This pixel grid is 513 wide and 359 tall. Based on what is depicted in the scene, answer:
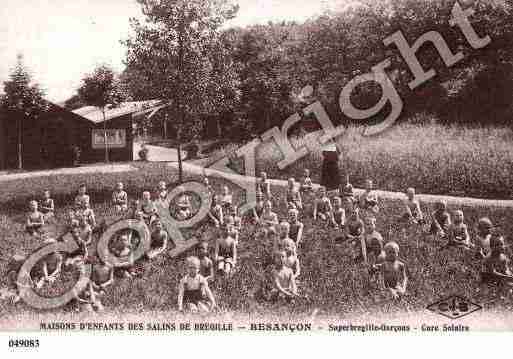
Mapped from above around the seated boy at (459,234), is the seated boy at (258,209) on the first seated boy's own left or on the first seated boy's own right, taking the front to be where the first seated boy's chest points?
on the first seated boy's own right

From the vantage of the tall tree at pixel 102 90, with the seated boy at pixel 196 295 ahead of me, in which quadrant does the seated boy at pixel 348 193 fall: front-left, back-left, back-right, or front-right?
front-left

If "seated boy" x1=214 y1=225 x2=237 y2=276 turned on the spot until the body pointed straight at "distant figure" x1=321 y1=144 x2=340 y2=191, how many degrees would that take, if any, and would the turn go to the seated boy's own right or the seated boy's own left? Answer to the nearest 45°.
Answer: approximately 135° to the seated boy's own left

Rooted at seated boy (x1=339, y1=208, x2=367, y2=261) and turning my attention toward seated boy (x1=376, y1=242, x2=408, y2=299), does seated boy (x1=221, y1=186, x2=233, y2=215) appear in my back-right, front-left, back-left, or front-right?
back-right

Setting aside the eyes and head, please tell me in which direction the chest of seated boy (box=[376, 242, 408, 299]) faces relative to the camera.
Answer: toward the camera

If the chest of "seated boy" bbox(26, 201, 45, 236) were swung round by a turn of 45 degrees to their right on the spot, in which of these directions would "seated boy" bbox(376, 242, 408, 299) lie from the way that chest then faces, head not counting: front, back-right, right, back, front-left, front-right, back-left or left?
left

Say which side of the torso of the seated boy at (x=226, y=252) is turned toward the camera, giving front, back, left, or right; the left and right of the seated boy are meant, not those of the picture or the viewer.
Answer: front

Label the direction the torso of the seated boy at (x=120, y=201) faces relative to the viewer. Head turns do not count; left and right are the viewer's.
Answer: facing the viewer

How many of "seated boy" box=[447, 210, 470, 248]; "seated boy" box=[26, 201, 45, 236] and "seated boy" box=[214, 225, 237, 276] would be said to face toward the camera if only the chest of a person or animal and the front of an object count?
3

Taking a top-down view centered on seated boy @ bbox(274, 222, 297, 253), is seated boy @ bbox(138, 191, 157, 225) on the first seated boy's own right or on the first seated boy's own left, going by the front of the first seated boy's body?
on the first seated boy's own right

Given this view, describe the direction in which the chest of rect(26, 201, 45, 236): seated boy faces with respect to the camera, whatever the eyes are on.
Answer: toward the camera

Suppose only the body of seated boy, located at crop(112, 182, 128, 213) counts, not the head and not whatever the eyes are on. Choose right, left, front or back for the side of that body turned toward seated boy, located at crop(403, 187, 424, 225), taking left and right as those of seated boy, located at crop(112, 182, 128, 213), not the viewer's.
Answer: left

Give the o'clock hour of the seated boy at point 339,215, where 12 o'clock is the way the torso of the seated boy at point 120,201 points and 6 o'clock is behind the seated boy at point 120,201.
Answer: the seated boy at point 339,215 is roughly at 10 o'clock from the seated boy at point 120,201.
